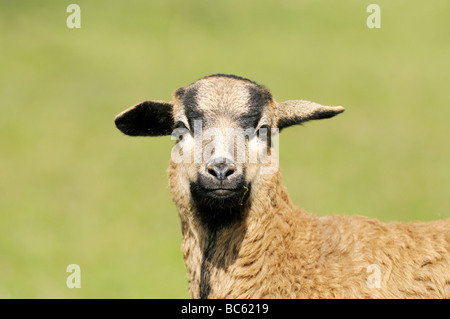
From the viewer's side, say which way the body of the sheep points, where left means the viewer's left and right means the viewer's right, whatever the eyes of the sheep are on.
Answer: facing the viewer and to the left of the viewer
